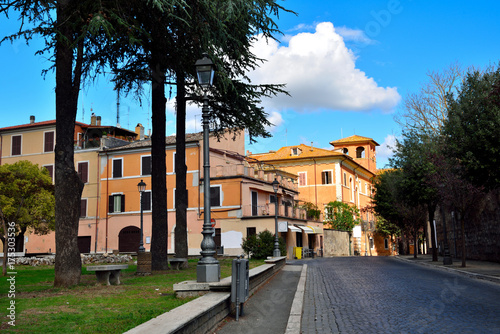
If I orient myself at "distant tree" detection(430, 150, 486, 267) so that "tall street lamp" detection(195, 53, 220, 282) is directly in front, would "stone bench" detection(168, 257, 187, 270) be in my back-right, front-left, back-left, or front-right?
front-right

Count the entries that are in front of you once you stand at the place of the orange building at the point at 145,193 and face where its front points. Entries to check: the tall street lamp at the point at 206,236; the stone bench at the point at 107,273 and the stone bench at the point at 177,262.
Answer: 3

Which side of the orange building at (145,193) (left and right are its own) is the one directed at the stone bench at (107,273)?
front

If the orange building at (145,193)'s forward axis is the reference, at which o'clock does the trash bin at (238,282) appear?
The trash bin is roughly at 12 o'clock from the orange building.

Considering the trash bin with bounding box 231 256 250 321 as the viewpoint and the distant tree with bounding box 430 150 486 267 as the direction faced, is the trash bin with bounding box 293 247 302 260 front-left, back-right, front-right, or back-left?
front-left

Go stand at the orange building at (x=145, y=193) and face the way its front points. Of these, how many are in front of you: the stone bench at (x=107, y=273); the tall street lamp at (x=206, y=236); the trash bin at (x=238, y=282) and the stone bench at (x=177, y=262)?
4

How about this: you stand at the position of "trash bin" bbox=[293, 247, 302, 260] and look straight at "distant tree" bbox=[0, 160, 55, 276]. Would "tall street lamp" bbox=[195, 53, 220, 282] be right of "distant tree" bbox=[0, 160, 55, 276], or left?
left

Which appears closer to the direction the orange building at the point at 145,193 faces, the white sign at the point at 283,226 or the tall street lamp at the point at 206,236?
the tall street lamp

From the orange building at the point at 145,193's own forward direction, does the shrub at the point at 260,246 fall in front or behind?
in front

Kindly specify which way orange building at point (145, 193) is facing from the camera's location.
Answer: facing the viewer

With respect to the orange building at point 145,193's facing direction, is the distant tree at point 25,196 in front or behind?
in front
